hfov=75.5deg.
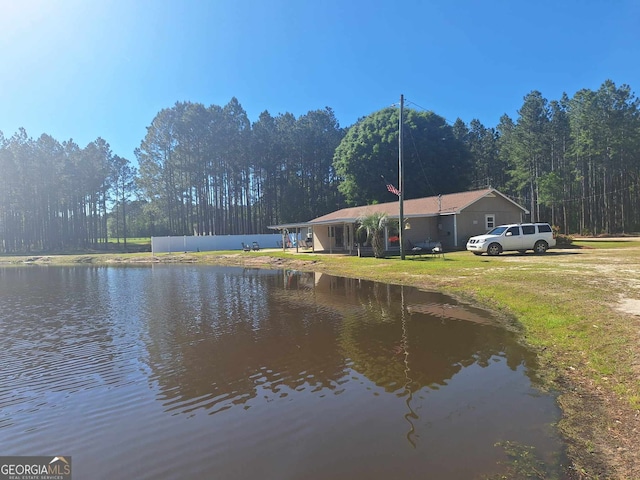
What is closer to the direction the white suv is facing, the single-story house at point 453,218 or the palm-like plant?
the palm-like plant

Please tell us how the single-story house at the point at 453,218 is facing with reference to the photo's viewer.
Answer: facing the viewer and to the left of the viewer

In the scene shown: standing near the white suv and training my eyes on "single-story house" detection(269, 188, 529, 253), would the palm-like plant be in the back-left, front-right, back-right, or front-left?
front-left

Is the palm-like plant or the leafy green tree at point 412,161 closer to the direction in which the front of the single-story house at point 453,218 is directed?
the palm-like plant

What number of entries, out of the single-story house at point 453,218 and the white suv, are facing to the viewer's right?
0

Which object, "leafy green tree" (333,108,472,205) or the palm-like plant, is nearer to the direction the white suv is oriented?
the palm-like plant

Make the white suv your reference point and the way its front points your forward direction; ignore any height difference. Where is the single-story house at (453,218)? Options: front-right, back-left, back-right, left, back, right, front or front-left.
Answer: right

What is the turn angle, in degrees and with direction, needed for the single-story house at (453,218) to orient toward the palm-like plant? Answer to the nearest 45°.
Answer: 0° — it already faces it

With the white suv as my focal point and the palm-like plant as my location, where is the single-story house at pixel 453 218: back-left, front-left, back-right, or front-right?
front-left

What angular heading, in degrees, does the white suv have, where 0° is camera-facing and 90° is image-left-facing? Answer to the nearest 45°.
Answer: approximately 45°

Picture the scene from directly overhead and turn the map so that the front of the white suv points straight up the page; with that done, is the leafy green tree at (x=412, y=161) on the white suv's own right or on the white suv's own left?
on the white suv's own right

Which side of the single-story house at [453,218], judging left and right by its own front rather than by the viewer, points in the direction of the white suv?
left

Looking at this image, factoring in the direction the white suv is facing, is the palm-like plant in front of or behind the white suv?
in front
